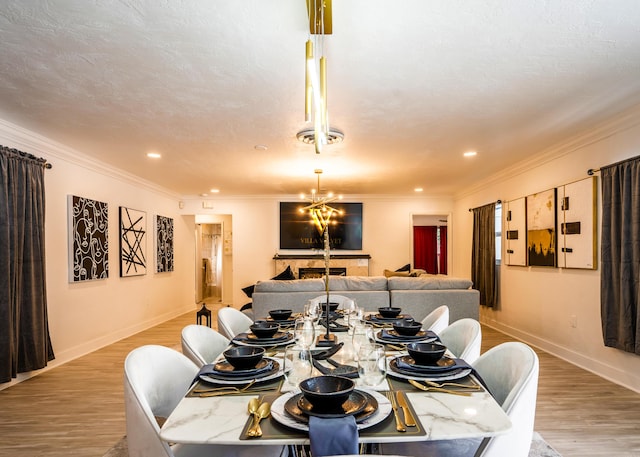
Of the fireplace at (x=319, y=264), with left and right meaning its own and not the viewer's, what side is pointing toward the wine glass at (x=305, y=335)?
front

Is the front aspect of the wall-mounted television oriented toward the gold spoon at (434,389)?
yes

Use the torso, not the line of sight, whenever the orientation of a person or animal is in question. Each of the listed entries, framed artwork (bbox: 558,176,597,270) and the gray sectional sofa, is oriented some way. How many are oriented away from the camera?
1

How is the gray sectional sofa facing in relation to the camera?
away from the camera

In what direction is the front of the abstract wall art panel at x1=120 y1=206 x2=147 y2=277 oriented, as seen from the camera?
facing the viewer and to the right of the viewer

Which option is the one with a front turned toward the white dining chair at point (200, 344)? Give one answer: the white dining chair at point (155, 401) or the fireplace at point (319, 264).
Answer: the fireplace

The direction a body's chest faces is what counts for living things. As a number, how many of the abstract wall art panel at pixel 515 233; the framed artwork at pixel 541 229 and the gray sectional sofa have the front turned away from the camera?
1

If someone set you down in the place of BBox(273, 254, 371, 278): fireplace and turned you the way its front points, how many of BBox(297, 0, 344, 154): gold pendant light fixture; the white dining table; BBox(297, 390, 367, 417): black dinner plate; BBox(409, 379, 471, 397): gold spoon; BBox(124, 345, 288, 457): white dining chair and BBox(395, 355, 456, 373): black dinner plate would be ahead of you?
6

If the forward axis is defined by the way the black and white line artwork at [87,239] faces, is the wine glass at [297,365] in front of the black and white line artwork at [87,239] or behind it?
in front

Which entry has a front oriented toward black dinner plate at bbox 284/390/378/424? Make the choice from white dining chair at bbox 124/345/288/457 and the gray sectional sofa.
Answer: the white dining chair

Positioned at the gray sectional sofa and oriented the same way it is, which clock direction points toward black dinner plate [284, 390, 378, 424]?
The black dinner plate is roughly at 6 o'clock from the gray sectional sofa.

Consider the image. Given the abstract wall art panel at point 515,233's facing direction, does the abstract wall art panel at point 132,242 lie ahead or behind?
ahead

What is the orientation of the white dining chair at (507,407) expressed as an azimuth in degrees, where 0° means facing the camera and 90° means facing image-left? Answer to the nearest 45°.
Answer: approximately 45°

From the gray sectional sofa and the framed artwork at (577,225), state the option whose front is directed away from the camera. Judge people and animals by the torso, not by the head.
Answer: the gray sectional sofa

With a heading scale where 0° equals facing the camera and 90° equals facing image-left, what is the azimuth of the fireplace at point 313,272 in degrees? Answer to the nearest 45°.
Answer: approximately 0°
